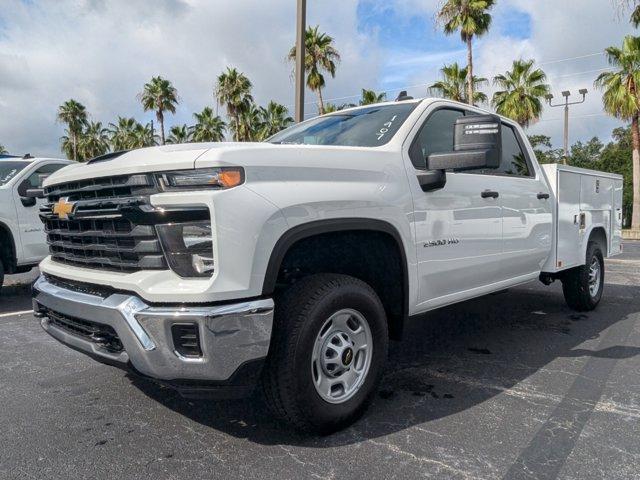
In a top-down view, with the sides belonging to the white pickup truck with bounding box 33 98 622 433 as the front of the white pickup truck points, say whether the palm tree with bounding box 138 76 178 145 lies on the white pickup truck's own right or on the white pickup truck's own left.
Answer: on the white pickup truck's own right

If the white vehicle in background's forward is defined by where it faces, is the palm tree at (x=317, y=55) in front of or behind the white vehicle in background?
behind

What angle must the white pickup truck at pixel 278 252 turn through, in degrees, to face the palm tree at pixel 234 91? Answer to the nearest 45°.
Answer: approximately 135° to its right

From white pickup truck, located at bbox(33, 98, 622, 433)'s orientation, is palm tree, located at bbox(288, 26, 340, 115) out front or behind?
behind

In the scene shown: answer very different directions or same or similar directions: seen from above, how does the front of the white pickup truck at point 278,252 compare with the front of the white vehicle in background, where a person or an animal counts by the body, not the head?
same or similar directions

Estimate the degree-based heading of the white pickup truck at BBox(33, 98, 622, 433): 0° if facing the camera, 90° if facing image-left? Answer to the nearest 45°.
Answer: approximately 45°

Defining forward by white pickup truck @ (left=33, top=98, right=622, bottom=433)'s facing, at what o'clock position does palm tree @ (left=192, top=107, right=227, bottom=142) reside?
The palm tree is roughly at 4 o'clock from the white pickup truck.

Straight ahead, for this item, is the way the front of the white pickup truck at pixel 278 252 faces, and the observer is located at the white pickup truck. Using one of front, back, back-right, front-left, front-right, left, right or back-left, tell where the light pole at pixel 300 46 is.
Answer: back-right

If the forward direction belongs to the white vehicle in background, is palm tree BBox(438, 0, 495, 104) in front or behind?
behind

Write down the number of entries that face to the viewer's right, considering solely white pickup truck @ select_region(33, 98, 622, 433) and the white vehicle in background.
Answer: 0

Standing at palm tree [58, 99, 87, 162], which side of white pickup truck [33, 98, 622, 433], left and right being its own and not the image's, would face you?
right

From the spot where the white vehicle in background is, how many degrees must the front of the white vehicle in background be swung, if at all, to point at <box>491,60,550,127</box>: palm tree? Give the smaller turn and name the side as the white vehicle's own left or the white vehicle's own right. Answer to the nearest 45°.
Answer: approximately 180°

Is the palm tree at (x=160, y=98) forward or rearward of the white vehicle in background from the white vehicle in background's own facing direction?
rearward
